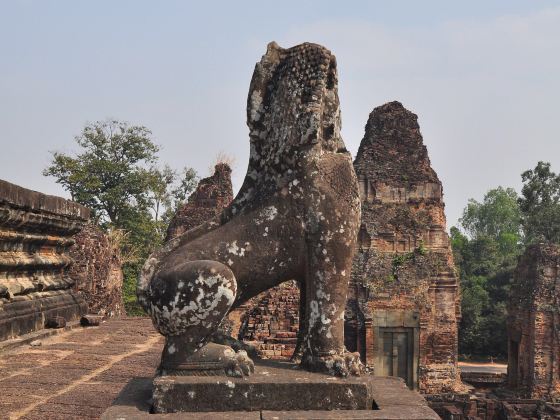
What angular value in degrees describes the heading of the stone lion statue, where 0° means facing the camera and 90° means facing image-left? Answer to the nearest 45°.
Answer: approximately 270°

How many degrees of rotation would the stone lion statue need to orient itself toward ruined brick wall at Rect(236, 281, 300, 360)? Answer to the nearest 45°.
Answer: approximately 90° to its left
